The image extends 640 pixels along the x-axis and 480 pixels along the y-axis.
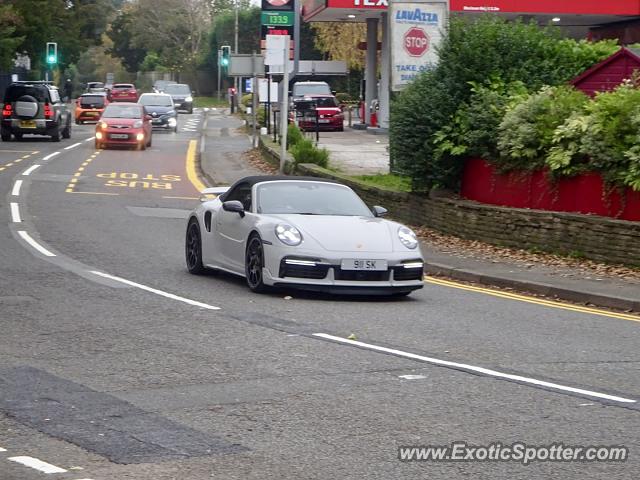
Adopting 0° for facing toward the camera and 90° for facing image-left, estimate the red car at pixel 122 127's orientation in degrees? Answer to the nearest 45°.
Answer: approximately 0°

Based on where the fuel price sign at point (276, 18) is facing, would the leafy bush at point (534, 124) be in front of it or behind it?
in front

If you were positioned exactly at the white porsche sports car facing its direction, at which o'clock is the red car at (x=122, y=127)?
The red car is roughly at 7 o'clock from the white porsche sports car.

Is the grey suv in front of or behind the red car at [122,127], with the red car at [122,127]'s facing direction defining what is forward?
behind

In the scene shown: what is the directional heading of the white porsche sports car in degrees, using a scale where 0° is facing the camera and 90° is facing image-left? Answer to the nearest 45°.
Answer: approximately 315°

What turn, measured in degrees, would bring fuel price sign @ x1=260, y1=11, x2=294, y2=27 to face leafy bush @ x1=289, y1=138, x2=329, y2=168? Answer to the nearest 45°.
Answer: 0° — it already faces it

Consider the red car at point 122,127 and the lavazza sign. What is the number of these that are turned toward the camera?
2

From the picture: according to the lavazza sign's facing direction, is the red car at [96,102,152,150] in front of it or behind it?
behind
